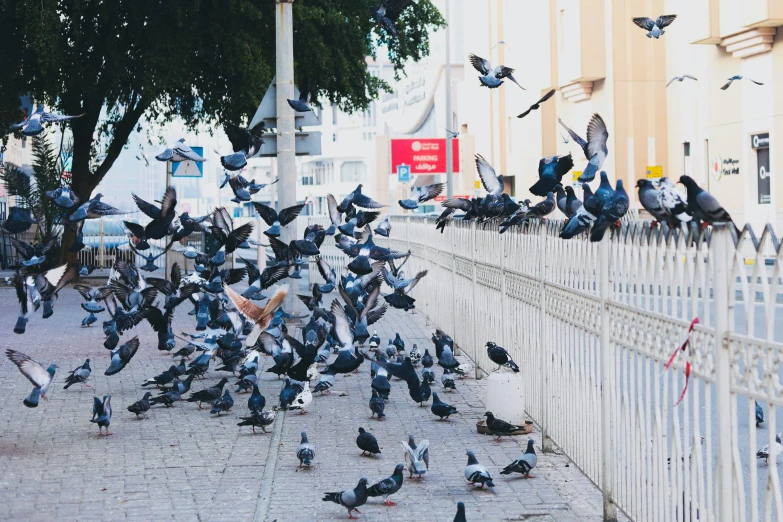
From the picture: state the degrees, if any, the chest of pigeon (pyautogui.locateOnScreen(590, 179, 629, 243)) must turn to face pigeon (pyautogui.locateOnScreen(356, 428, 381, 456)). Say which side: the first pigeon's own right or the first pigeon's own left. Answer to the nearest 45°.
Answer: approximately 90° to the first pigeon's own left

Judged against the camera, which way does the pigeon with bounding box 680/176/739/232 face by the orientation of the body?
to the viewer's left

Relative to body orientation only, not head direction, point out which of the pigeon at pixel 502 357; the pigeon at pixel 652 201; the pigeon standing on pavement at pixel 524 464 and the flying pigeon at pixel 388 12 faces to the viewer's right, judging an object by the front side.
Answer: the pigeon standing on pavement

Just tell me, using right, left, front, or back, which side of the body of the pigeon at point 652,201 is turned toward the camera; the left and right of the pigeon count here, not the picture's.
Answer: left

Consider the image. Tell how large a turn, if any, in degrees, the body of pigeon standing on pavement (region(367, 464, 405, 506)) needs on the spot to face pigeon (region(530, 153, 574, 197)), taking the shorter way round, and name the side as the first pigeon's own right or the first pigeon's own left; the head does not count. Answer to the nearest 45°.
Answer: approximately 45° to the first pigeon's own left

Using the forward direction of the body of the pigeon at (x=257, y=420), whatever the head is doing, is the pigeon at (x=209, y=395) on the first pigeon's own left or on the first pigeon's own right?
on the first pigeon's own left

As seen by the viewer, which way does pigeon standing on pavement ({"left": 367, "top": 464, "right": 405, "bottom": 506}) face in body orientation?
to the viewer's right

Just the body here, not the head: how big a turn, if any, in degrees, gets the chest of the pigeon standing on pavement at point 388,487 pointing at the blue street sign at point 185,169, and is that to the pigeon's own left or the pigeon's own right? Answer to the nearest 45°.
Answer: approximately 90° to the pigeon's own left
